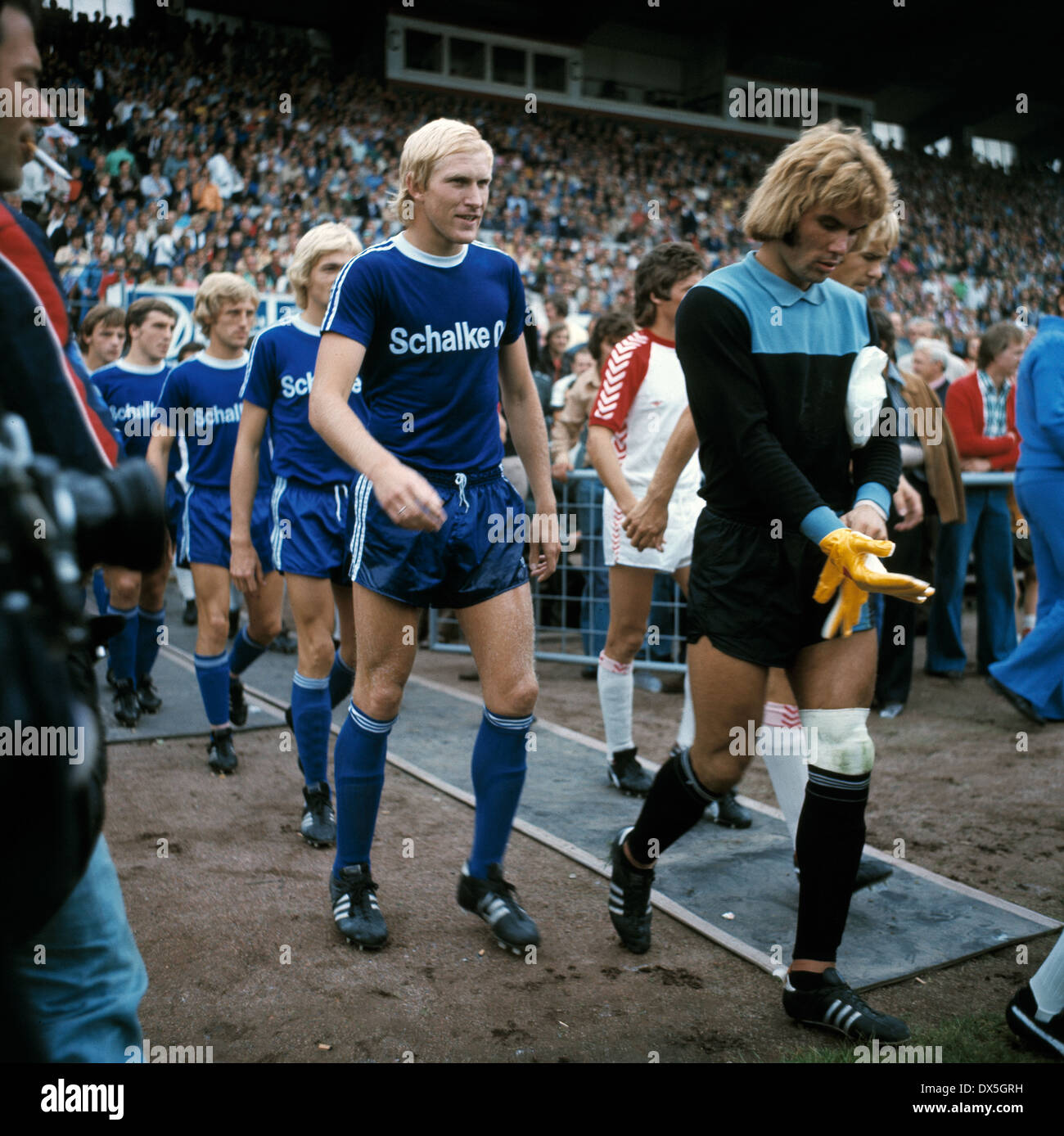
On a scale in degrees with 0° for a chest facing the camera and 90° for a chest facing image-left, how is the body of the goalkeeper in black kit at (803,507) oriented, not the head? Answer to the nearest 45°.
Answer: approximately 315°

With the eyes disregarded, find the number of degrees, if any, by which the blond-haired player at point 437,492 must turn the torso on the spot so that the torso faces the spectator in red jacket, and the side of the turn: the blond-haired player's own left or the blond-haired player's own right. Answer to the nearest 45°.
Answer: approximately 90° to the blond-haired player's own left

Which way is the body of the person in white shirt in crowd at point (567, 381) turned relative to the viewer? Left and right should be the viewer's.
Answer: facing the viewer

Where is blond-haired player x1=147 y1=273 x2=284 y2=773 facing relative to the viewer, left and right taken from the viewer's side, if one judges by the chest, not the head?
facing the viewer and to the right of the viewer

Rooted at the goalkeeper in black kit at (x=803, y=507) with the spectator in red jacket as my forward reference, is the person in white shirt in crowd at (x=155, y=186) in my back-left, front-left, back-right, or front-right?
front-left

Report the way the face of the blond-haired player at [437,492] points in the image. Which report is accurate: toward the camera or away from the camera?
toward the camera

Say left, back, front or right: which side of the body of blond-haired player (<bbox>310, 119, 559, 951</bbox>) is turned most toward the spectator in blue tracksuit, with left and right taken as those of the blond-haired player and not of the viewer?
left
